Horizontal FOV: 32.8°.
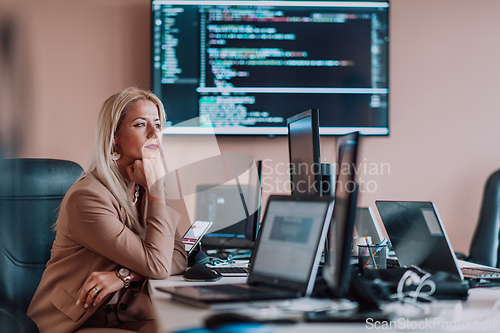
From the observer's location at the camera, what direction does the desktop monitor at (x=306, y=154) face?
facing the viewer and to the left of the viewer

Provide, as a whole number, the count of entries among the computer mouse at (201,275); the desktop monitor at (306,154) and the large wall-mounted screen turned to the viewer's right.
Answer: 1

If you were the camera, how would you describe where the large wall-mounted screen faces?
facing the viewer

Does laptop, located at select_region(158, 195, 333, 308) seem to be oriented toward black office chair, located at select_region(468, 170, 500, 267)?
no

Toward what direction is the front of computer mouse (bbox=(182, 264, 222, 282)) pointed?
to the viewer's right

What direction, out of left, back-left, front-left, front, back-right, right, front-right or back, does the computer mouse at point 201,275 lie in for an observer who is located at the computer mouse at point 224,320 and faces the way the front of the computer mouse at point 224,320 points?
left

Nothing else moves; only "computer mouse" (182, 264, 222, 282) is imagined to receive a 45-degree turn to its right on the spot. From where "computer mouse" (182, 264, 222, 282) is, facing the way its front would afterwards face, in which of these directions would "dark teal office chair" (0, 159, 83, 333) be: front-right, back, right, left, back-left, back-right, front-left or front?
back

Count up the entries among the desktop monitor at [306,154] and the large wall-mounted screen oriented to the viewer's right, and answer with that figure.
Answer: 0

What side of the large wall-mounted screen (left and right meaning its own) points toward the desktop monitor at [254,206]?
front
